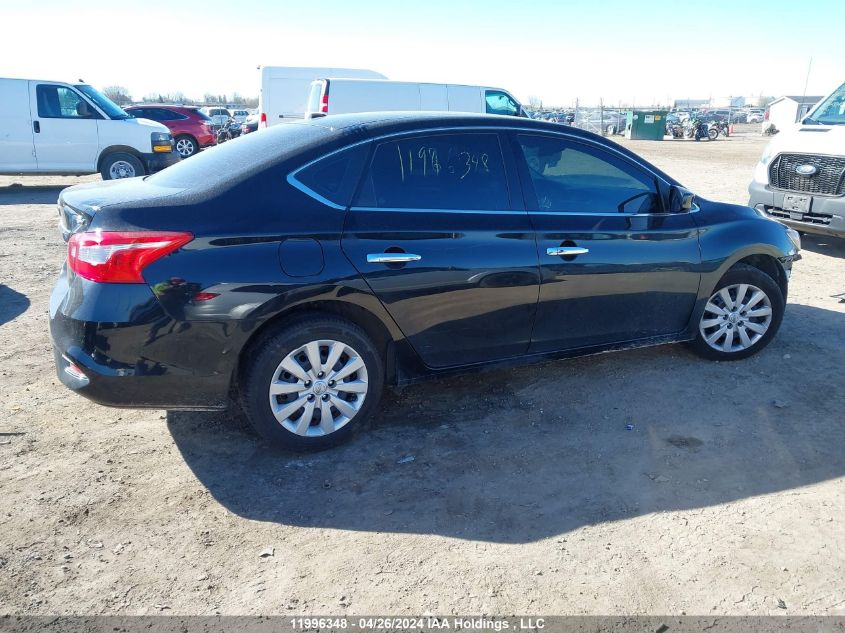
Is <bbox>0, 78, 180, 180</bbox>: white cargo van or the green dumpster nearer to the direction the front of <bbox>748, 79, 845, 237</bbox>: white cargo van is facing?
the white cargo van

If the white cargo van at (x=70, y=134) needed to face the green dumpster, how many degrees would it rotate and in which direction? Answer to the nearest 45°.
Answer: approximately 45° to its left

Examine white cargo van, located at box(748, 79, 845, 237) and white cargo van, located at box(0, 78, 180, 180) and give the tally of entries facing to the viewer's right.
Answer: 1

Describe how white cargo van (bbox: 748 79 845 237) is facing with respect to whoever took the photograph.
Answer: facing the viewer and to the left of the viewer

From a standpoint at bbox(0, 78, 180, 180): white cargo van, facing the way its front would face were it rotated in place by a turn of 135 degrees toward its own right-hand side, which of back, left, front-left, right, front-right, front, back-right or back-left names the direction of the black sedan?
front-left

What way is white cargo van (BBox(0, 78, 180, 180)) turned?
to the viewer's right

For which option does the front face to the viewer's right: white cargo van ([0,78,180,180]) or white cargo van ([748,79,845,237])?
white cargo van ([0,78,180,180])

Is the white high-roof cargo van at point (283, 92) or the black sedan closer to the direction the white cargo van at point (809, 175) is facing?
the black sedan

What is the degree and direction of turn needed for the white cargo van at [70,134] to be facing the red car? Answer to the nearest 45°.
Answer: approximately 90° to its left

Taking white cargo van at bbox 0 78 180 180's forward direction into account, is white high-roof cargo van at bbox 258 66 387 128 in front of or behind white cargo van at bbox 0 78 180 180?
in front

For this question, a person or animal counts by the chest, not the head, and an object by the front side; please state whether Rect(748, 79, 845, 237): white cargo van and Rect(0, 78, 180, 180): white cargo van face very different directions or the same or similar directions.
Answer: very different directions

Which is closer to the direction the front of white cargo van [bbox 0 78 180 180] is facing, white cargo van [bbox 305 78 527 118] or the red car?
the white cargo van [bbox 305 78 527 118]

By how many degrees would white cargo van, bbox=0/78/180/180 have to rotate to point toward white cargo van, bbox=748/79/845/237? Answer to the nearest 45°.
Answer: approximately 45° to its right
